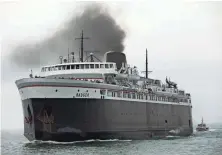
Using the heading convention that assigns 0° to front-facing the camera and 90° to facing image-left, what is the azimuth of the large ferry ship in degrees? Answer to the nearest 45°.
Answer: approximately 45°
